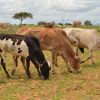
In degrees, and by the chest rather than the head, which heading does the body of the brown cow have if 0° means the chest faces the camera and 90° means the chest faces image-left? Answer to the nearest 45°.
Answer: approximately 270°

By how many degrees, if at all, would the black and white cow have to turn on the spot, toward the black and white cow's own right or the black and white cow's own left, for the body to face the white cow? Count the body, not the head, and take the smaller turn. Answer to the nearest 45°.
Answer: approximately 45° to the black and white cow's own left

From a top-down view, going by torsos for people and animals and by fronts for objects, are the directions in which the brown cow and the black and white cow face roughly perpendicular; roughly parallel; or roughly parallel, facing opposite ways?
roughly parallel

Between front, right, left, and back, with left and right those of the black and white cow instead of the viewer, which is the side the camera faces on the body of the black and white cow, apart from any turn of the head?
right

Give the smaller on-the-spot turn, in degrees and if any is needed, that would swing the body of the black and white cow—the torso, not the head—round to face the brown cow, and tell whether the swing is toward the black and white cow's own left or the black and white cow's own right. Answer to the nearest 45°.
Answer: approximately 45° to the black and white cow's own left

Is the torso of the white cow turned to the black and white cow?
no

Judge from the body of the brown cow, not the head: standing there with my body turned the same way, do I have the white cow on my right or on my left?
on my left

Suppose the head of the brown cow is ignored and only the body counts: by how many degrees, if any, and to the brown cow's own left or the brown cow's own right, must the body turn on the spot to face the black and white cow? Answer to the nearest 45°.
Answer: approximately 135° to the brown cow's own right
